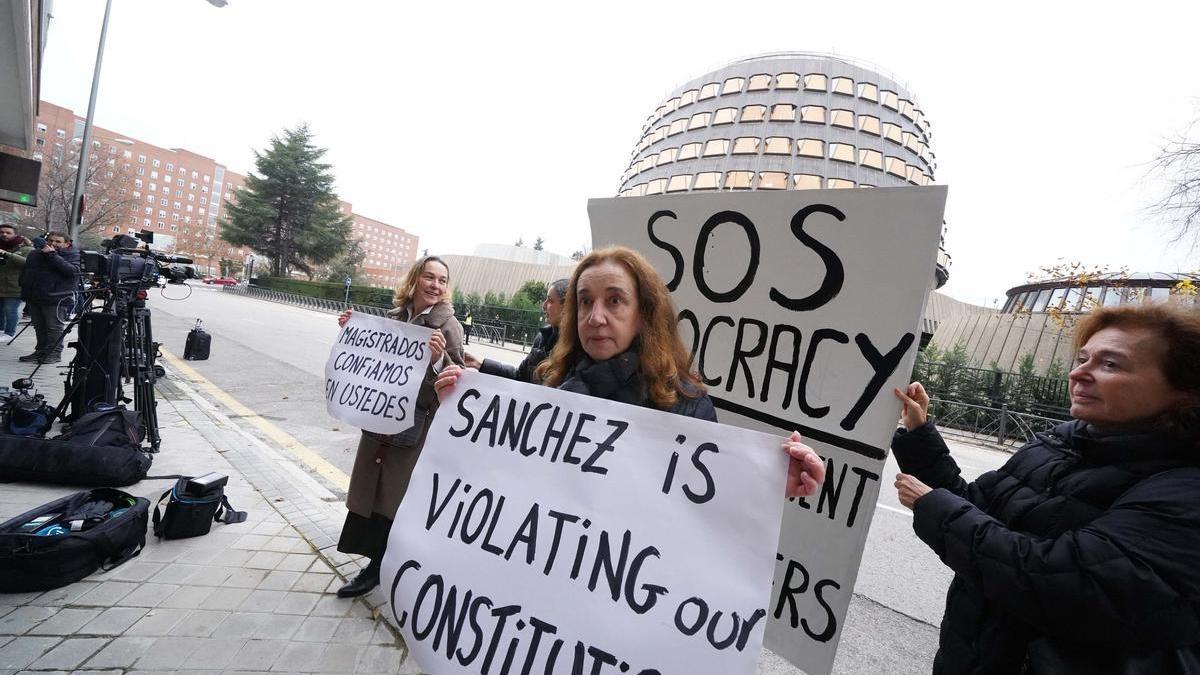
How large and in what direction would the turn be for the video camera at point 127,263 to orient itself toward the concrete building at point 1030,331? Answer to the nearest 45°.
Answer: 0° — it already faces it

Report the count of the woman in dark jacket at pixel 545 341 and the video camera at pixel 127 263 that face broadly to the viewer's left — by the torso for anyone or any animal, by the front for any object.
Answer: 1

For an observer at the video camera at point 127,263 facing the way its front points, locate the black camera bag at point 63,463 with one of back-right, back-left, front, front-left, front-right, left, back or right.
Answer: right

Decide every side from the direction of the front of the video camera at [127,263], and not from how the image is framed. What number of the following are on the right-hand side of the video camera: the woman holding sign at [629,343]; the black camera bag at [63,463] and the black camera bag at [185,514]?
3

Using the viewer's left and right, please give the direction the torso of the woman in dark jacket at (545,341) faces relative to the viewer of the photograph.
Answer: facing to the left of the viewer

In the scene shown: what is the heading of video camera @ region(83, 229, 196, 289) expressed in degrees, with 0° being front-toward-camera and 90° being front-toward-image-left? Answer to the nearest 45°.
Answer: approximately 270°

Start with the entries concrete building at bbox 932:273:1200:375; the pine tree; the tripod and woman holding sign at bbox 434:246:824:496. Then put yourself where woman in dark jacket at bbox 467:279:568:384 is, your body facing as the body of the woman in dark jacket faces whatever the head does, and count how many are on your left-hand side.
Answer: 1

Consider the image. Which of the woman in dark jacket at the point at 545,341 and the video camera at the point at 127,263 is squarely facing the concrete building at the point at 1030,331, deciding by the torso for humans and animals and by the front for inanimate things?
the video camera

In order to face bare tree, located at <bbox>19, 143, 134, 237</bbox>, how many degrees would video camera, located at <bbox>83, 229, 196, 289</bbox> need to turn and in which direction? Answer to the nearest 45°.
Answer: approximately 90° to its left

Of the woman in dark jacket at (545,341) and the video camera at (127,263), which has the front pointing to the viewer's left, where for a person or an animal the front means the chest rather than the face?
the woman in dark jacket

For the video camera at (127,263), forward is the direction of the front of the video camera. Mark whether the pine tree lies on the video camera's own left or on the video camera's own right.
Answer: on the video camera's own left

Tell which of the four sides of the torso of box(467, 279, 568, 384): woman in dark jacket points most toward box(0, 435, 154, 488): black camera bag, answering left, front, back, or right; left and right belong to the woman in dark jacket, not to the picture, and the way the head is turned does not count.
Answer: front
